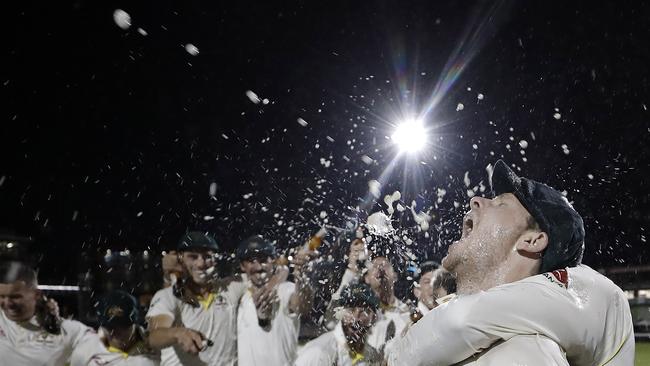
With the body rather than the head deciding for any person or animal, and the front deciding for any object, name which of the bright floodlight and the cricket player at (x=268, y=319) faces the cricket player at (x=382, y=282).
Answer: the bright floodlight

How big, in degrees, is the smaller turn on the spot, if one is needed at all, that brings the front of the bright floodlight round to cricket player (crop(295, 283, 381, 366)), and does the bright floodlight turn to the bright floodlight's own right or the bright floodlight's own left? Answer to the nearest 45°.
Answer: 0° — it already faces them

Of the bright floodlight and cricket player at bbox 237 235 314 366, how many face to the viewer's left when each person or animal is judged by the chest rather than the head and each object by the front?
0

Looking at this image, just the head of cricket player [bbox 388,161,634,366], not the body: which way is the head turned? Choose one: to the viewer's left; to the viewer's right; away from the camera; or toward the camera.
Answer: to the viewer's left

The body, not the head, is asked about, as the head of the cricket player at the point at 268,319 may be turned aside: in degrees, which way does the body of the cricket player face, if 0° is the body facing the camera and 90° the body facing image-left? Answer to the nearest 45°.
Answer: approximately 0°

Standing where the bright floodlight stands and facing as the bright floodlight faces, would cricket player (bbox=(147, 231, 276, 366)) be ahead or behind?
ahead

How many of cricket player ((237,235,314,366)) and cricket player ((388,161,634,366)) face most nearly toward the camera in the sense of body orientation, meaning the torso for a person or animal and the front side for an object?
1

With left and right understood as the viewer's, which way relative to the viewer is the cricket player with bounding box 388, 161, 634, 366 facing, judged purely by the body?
facing to the left of the viewer
